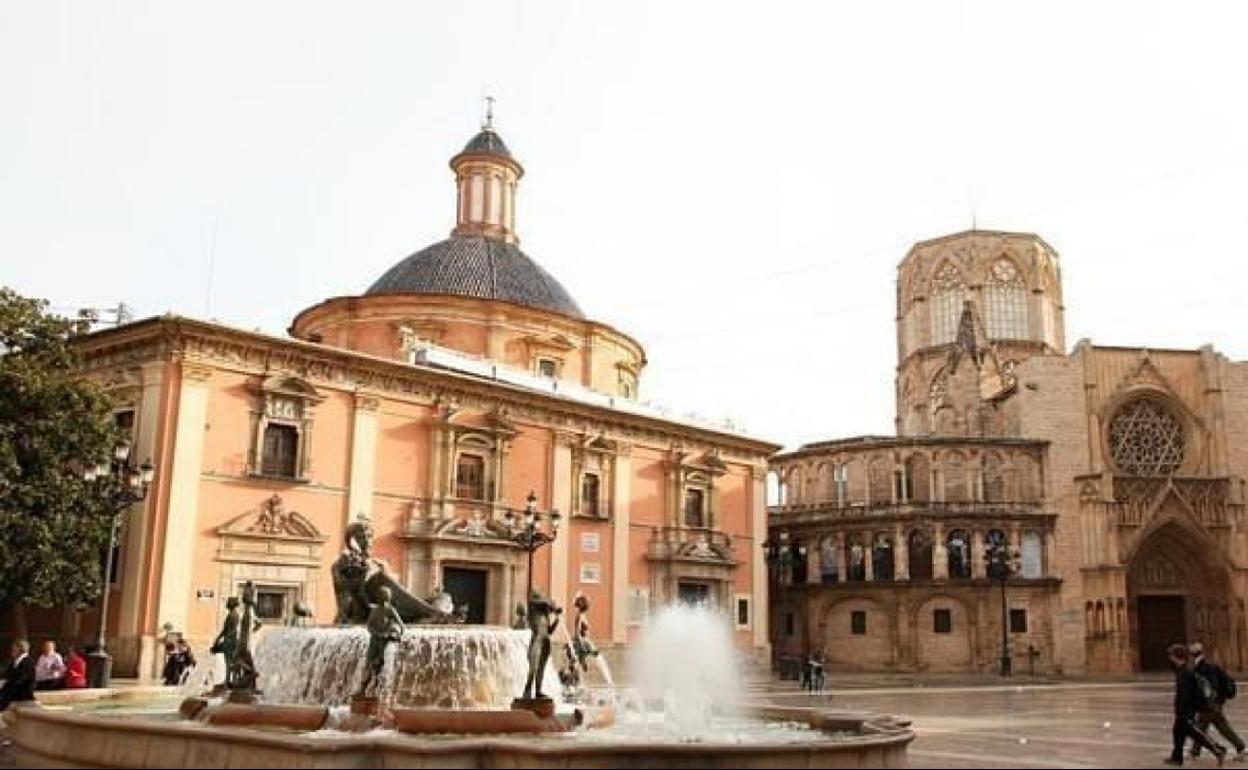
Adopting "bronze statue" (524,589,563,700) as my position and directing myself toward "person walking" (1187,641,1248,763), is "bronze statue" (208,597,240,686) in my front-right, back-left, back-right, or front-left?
back-left

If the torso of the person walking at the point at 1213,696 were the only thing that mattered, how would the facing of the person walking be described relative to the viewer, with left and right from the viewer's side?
facing to the left of the viewer

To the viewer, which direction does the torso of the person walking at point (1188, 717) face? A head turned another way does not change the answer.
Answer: to the viewer's left

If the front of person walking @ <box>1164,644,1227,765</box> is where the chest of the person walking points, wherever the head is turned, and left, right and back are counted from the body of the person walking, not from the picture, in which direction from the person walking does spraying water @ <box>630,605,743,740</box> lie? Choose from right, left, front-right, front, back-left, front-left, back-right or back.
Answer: front-right

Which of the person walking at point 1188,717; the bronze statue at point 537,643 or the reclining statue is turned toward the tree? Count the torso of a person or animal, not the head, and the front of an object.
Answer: the person walking

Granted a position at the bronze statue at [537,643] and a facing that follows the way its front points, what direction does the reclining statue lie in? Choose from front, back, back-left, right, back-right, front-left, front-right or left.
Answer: back

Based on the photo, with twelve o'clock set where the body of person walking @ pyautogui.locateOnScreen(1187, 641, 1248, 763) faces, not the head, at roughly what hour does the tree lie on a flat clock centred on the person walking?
The tree is roughly at 12 o'clock from the person walking.

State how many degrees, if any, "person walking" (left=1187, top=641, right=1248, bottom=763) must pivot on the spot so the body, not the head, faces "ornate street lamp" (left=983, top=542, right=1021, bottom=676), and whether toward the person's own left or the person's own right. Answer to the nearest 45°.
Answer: approximately 90° to the person's own right
